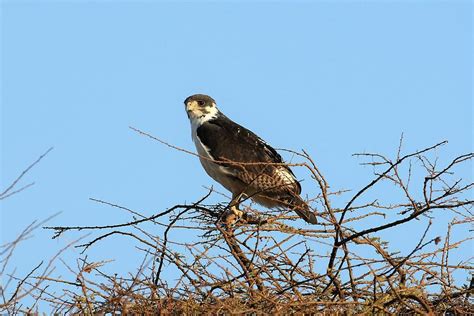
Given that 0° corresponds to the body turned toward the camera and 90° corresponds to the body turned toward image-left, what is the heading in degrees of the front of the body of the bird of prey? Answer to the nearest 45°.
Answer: approximately 90°
